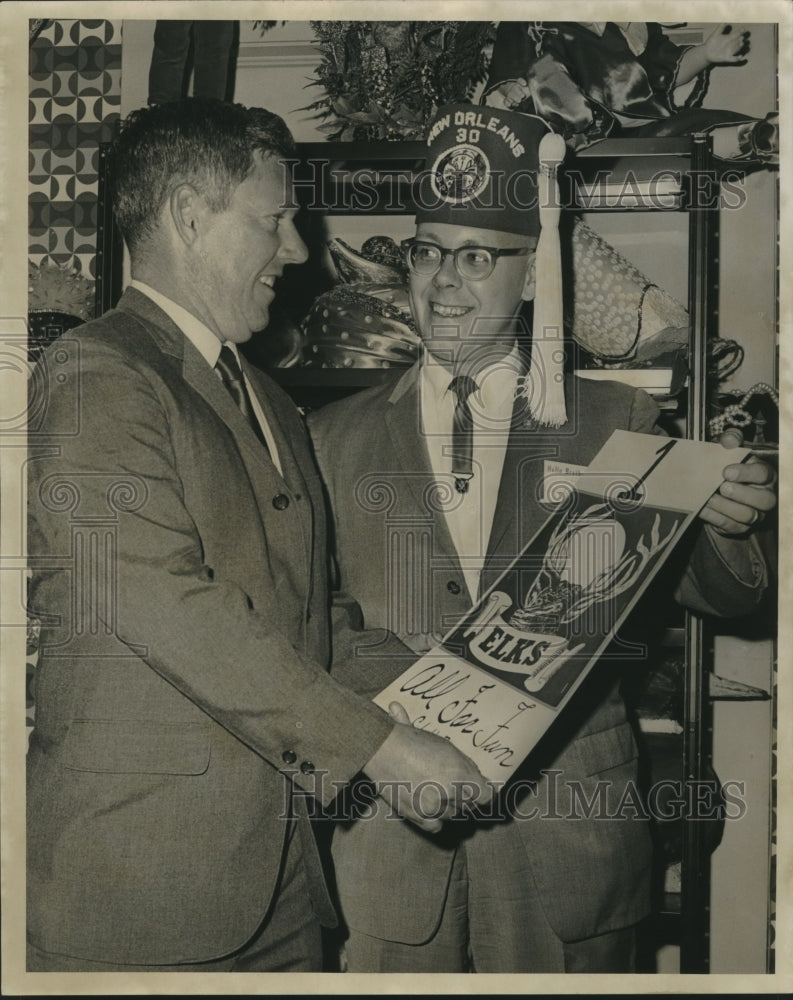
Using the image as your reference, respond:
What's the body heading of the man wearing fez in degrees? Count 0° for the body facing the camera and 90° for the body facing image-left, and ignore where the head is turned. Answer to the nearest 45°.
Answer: approximately 0°

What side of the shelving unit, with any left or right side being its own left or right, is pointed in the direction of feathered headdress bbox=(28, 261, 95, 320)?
right

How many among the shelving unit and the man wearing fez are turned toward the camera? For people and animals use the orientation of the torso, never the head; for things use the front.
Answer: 2

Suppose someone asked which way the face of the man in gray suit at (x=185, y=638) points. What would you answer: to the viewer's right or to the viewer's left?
to the viewer's right

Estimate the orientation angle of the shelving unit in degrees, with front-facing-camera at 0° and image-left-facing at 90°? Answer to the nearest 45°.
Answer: approximately 0°
